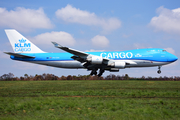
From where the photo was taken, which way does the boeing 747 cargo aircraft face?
to the viewer's right
